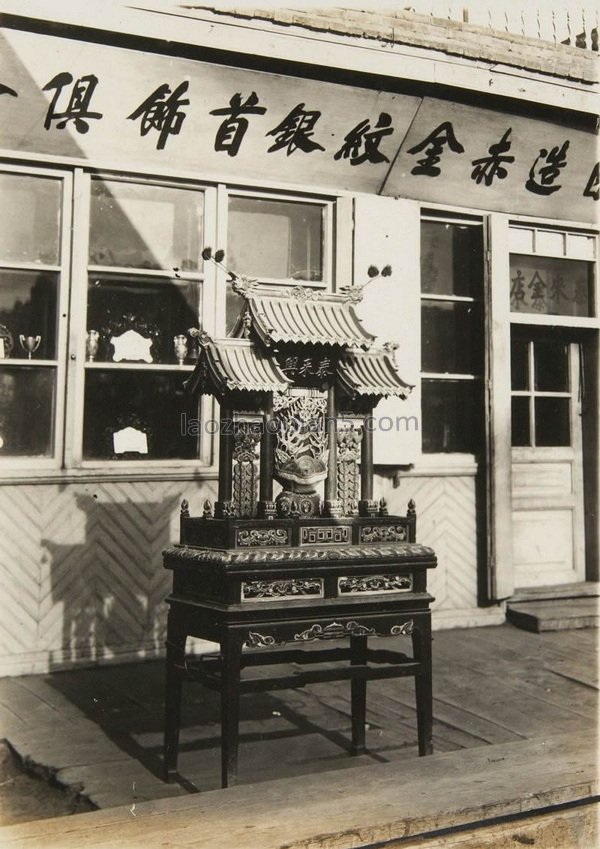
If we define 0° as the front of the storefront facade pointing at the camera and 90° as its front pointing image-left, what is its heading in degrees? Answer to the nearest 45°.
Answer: approximately 315°

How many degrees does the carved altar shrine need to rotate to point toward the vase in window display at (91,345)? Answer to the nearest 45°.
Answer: approximately 180°

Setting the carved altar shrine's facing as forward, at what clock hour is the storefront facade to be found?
The storefront facade is roughly at 7 o'clock from the carved altar shrine.

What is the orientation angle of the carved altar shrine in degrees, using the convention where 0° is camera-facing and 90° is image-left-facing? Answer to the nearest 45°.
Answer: approximately 315°
